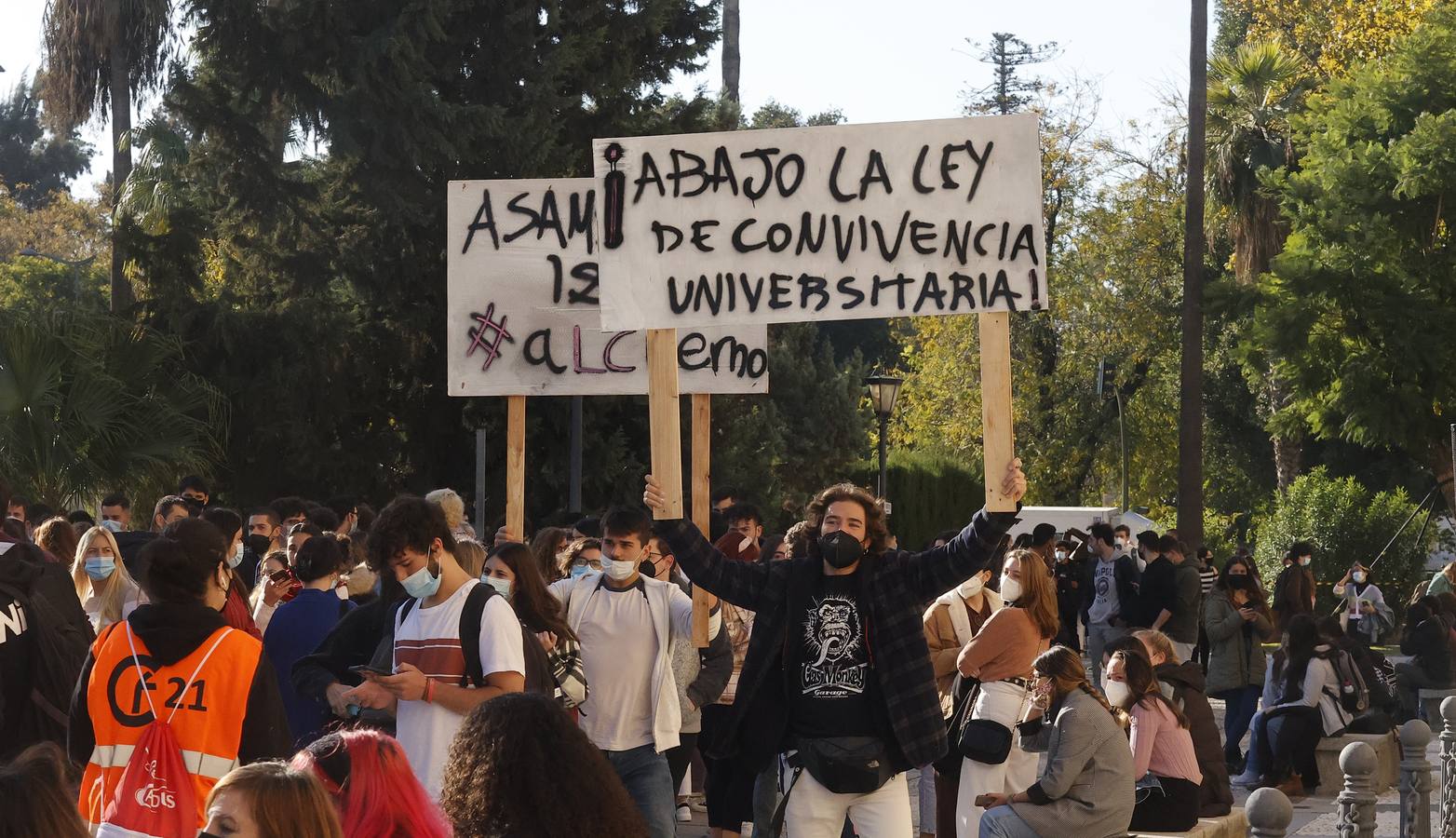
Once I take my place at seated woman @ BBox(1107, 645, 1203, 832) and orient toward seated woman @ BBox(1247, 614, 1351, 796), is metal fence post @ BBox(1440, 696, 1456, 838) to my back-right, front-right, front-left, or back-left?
front-right

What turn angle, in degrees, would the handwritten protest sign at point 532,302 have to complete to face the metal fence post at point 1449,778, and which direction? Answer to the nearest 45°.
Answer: approximately 90° to its left

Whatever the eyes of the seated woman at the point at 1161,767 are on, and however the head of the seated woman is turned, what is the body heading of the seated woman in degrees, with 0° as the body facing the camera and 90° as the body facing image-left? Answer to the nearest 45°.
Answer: approximately 90°

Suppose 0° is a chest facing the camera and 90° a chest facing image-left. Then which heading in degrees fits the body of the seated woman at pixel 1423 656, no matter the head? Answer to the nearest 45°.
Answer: approximately 90°

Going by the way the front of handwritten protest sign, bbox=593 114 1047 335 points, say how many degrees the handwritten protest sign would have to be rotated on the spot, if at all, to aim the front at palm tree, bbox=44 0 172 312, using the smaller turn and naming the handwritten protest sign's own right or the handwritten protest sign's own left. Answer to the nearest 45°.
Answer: approximately 135° to the handwritten protest sign's own right

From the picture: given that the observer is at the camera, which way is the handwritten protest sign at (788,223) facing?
facing the viewer

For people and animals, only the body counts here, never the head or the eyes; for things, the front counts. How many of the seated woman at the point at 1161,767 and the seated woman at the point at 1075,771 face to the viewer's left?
2

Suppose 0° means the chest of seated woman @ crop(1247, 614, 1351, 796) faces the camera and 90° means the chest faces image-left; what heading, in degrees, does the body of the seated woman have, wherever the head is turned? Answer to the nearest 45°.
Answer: approximately 45°

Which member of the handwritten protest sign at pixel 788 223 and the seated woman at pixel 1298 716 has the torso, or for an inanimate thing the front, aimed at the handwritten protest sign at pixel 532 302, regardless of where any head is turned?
the seated woman

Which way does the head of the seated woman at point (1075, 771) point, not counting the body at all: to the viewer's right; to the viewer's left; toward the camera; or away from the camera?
to the viewer's left

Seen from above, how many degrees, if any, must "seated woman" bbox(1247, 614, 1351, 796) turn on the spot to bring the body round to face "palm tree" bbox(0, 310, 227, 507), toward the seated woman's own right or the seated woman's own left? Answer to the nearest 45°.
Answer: approximately 45° to the seated woman's own right

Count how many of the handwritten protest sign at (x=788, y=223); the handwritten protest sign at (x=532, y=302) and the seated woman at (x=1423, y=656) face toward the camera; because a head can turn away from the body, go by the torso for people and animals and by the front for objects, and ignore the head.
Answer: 2

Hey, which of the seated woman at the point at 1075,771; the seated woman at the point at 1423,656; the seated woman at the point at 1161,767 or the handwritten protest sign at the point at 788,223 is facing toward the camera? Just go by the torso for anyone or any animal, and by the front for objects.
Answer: the handwritten protest sign

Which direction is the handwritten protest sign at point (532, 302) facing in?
toward the camera

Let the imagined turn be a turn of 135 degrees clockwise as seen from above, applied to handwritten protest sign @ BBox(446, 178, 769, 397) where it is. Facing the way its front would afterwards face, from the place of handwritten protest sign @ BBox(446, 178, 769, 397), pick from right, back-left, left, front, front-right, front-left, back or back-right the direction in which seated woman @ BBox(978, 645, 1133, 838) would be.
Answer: back
